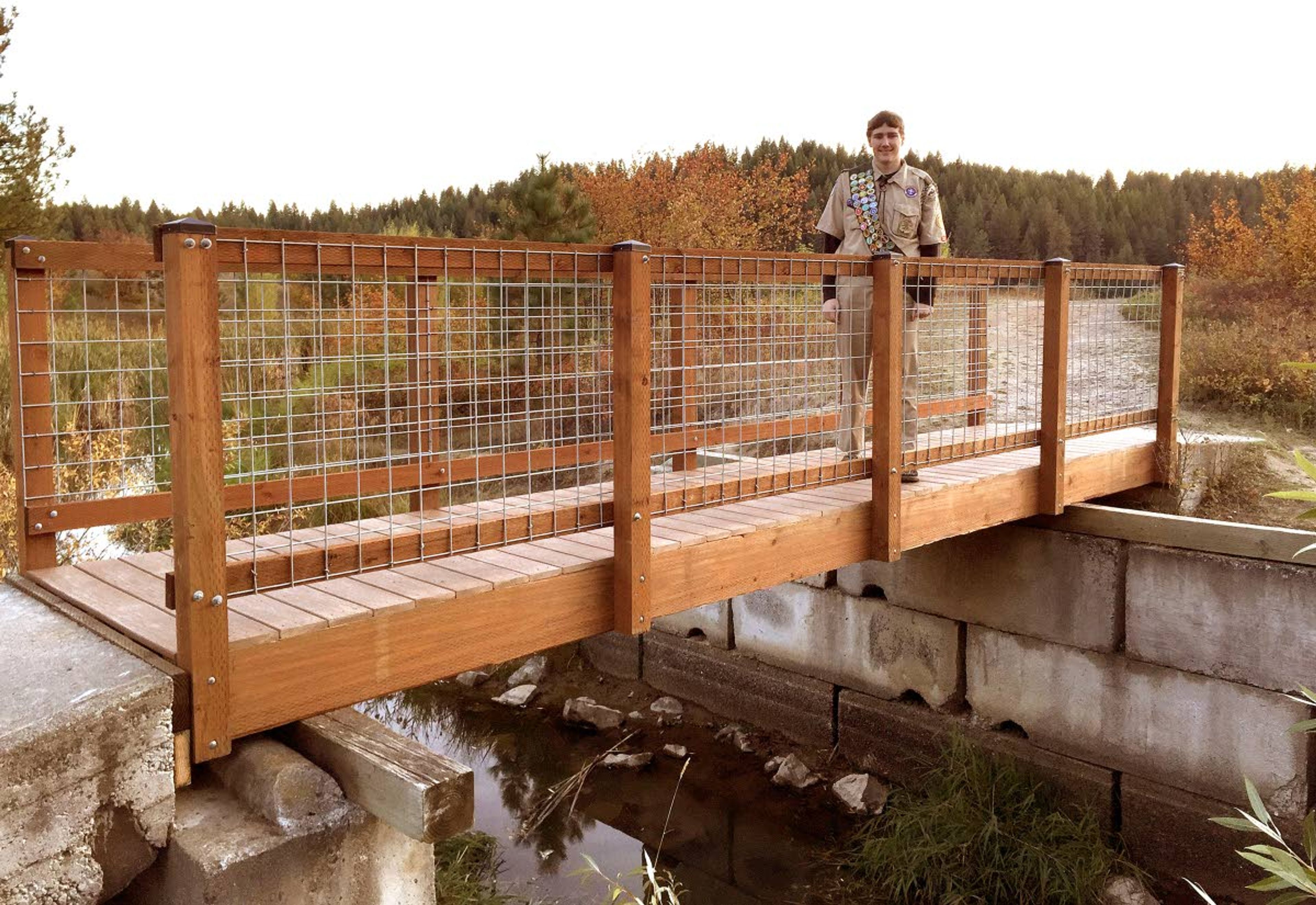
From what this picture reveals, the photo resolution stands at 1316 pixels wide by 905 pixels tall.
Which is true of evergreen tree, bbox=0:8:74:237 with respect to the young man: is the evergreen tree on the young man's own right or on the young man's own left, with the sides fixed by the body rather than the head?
on the young man's own right

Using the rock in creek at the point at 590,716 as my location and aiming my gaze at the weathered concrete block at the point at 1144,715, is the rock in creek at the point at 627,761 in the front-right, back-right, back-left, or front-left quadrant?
front-right

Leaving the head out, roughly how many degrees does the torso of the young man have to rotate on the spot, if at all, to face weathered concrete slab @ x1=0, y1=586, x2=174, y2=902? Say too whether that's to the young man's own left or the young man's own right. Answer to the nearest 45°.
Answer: approximately 45° to the young man's own right

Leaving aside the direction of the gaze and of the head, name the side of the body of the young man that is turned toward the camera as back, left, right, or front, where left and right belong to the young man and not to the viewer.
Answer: front

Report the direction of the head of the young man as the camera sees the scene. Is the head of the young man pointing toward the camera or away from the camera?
toward the camera
